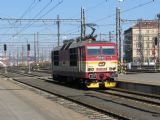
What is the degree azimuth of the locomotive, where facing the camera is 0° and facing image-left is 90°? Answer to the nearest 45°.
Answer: approximately 315°
